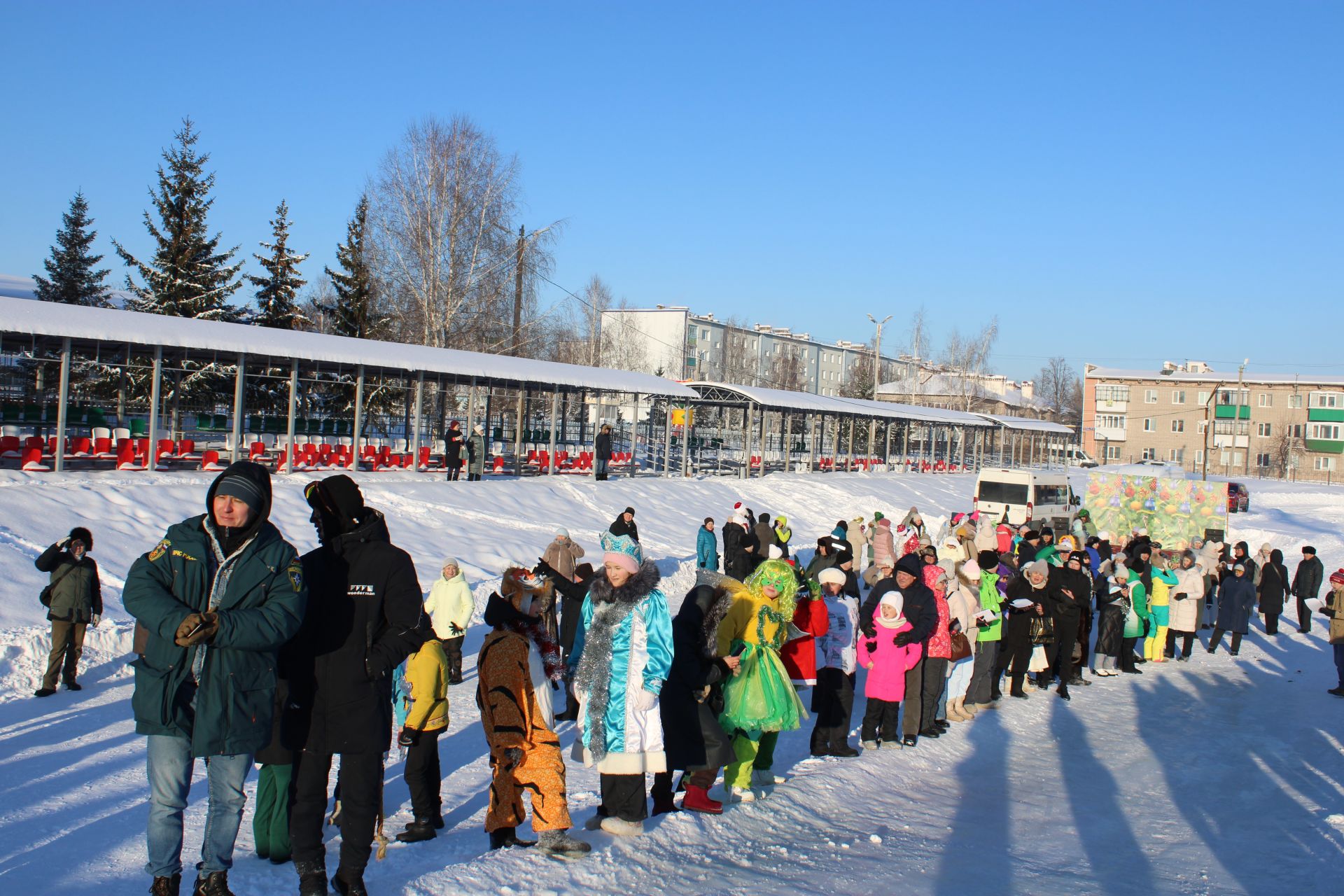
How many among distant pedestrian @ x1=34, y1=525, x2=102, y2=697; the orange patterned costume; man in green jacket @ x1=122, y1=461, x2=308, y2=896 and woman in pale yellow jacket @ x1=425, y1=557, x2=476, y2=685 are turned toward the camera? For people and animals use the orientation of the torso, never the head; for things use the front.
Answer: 3

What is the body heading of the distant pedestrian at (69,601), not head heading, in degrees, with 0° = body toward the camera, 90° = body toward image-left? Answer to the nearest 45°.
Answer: approximately 0°

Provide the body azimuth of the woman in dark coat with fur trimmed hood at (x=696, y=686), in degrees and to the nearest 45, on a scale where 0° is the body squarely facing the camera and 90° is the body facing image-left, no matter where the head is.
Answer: approximately 270°

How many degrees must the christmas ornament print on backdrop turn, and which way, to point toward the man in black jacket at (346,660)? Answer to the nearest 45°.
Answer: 0° — it already faces them

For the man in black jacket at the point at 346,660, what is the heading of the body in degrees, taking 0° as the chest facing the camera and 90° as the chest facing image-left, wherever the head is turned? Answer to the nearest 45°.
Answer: approximately 45°

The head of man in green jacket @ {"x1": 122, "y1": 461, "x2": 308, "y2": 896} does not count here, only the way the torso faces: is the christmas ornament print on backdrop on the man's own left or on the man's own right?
on the man's own left
